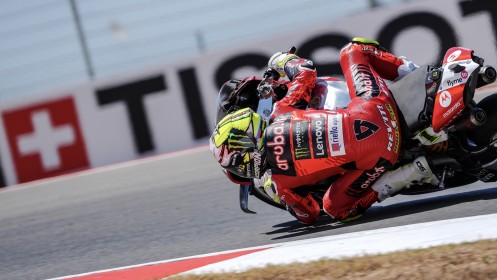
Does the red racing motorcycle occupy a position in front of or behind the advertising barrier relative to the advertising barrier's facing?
in front

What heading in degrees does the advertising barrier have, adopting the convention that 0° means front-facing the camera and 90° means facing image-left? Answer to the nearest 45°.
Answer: approximately 0°

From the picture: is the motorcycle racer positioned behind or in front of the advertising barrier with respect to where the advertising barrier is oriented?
in front
